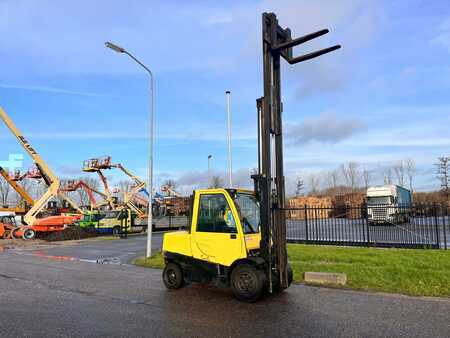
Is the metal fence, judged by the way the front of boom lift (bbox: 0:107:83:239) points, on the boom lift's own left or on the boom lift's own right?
on the boom lift's own left

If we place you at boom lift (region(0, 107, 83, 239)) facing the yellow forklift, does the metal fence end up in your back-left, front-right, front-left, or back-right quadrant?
front-left
